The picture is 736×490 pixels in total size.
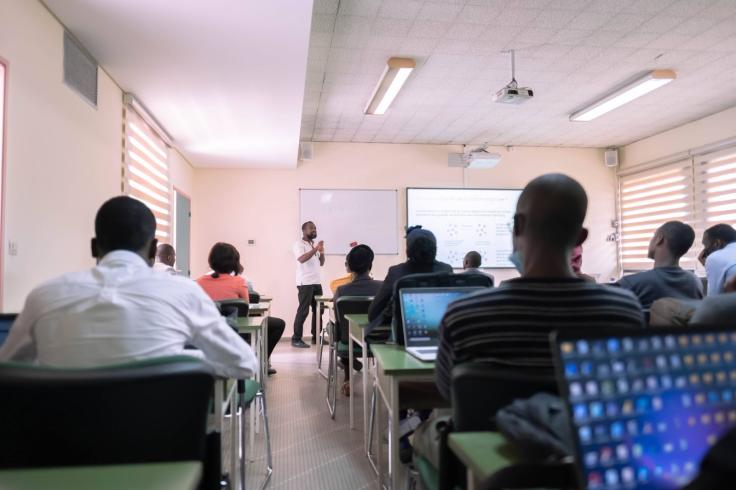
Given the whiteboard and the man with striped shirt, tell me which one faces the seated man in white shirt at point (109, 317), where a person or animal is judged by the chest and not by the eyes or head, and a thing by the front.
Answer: the whiteboard

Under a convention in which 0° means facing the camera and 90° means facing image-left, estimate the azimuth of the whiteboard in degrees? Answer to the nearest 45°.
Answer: approximately 0°

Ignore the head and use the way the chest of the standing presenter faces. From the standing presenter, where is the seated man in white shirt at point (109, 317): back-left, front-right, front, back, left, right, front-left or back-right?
front-right

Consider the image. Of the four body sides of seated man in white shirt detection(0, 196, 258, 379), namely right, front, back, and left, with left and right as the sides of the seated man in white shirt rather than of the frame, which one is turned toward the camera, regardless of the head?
back

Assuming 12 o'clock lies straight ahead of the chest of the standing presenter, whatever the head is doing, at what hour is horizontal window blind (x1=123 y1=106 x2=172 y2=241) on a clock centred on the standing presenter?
The horizontal window blind is roughly at 3 o'clock from the standing presenter.

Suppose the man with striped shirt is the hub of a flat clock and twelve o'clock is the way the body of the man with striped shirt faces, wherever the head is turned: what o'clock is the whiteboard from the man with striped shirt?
The whiteboard is roughly at 11 o'clock from the man with striped shirt.

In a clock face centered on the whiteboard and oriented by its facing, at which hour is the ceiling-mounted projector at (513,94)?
The ceiling-mounted projector is roughly at 11 o'clock from the whiteboard.

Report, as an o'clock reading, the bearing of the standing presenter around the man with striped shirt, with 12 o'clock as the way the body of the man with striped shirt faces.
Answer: The standing presenter is roughly at 11 o'clock from the man with striped shirt.

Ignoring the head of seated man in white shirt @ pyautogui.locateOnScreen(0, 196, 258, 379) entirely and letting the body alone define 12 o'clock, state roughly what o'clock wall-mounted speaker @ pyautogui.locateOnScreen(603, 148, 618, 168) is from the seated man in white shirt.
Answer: The wall-mounted speaker is roughly at 2 o'clock from the seated man in white shirt.

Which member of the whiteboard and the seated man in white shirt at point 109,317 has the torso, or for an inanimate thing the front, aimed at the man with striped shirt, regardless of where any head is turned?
the whiteboard

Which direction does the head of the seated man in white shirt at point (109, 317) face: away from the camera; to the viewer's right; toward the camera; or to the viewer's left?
away from the camera

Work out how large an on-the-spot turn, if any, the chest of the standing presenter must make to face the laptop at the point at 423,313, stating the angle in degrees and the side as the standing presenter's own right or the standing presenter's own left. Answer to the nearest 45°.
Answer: approximately 45° to the standing presenter's own right

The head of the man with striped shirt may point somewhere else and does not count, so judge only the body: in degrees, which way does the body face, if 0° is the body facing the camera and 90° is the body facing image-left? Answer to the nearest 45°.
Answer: approximately 180°

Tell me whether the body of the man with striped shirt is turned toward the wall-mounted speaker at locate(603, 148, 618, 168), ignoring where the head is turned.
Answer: yes

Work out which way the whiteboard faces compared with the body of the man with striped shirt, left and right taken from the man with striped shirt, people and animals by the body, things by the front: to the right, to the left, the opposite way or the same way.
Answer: the opposite way
